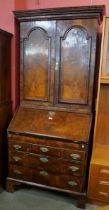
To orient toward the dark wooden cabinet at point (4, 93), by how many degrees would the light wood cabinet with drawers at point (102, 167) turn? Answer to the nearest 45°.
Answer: approximately 45° to its right

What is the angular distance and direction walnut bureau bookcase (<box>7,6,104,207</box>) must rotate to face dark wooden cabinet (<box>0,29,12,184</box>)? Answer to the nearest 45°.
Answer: approximately 45° to its right

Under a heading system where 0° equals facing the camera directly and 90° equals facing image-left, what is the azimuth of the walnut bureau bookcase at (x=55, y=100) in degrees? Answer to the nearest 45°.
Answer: approximately 45°

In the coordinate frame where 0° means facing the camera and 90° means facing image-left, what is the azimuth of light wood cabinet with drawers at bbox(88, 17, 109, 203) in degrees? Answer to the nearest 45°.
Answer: approximately 45°
